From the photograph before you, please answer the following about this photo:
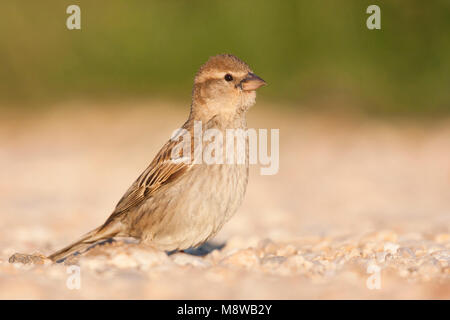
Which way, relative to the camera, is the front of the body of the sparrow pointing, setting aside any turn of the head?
to the viewer's right
